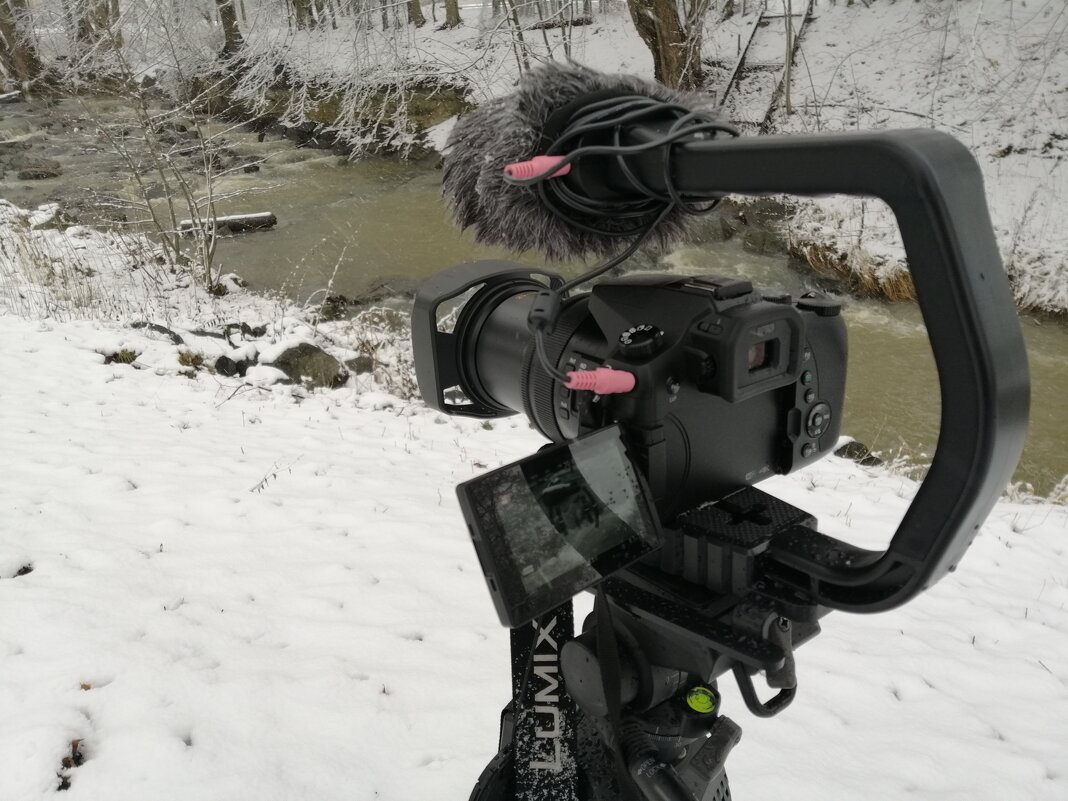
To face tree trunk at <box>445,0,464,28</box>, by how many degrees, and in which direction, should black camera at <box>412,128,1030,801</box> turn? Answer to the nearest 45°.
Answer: approximately 45° to its right

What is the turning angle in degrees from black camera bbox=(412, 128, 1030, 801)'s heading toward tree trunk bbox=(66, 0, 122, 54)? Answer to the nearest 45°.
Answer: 0° — it already faces it

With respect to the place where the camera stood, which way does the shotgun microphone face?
facing away from the viewer and to the left of the viewer

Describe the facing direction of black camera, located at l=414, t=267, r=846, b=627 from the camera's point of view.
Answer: facing away from the viewer and to the left of the viewer

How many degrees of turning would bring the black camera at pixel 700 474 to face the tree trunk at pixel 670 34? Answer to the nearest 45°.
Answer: approximately 45° to its right

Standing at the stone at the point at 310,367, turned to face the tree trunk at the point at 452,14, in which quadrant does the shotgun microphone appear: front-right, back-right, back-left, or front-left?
back-right
